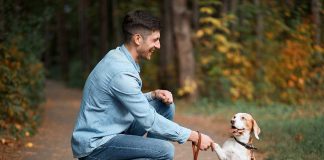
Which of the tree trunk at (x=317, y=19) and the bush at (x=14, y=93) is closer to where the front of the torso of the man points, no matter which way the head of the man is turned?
the tree trunk

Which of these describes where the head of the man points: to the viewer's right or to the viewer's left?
to the viewer's right

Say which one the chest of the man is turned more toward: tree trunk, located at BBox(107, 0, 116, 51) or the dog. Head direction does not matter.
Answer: the dog

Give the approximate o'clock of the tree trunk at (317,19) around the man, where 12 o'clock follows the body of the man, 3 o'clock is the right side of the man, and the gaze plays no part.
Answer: The tree trunk is roughly at 10 o'clock from the man.

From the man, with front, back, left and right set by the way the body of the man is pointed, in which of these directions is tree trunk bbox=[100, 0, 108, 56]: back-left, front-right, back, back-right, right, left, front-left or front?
left

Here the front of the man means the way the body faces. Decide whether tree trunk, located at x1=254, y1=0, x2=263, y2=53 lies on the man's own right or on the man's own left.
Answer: on the man's own left

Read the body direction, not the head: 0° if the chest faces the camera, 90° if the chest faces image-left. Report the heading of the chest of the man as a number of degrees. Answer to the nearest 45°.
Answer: approximately 270°

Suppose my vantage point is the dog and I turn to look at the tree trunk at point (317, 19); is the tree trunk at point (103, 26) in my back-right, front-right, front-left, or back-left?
front-left

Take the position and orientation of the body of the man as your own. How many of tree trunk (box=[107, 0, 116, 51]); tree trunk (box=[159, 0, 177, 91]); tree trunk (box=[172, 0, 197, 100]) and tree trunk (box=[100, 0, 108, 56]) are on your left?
4

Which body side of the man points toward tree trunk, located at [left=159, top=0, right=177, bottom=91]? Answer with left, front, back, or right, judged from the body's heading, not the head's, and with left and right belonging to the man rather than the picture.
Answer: left

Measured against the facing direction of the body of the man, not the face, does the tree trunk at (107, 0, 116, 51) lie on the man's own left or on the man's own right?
on the man's own left

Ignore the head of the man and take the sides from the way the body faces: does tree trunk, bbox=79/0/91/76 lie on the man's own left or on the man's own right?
on the man's own left
